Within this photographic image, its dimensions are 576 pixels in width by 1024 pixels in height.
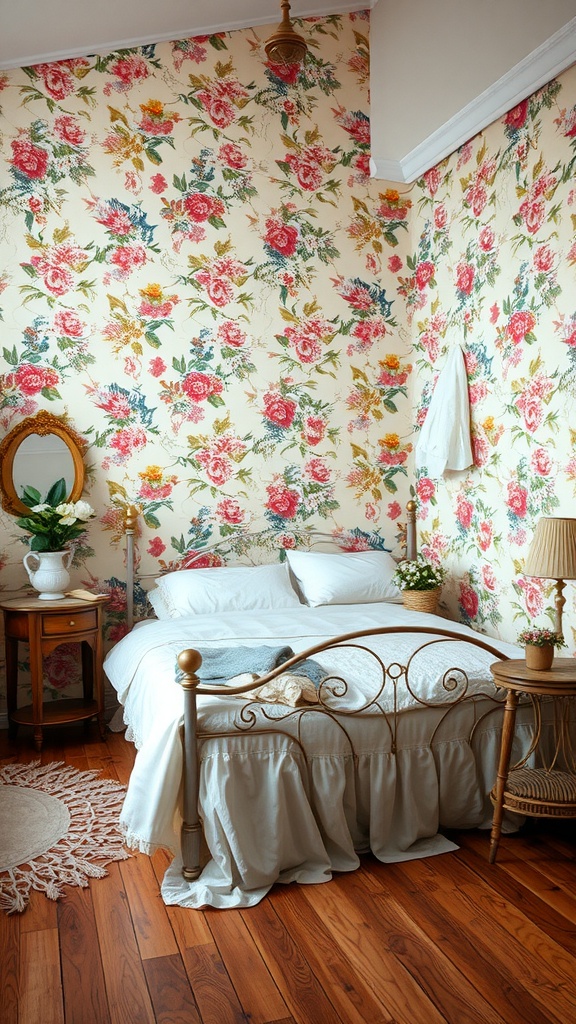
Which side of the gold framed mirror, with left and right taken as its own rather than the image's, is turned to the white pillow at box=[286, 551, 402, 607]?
left

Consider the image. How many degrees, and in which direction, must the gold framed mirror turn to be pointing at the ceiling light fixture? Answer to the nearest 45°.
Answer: approximately 45° to its left

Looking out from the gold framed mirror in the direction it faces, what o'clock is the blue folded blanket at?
The blue folded blanket is roughly at 11 o'clock from the gold framed mirror.

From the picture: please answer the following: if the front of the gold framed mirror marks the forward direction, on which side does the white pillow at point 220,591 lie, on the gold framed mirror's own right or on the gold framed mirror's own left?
on the gold framed mirror's own left

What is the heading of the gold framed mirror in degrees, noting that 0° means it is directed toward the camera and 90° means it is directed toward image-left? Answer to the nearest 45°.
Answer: approximately 0°

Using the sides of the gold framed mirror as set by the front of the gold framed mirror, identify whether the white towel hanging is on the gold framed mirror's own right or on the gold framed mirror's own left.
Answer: on the gold framed mirror's own left

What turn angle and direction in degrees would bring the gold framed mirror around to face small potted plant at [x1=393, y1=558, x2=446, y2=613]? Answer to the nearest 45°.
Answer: approximately 90° to its left

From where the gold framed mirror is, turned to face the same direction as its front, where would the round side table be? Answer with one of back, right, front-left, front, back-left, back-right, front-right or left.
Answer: front-left

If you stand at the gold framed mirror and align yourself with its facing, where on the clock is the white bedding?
The white bedding is roughly at 11 o'clock from the gold framed mirror.

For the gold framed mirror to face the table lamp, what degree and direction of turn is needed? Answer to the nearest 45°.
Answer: approximately 45° to its left

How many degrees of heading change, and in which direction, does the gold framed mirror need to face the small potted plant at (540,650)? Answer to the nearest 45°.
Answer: approximately 45° to its left
